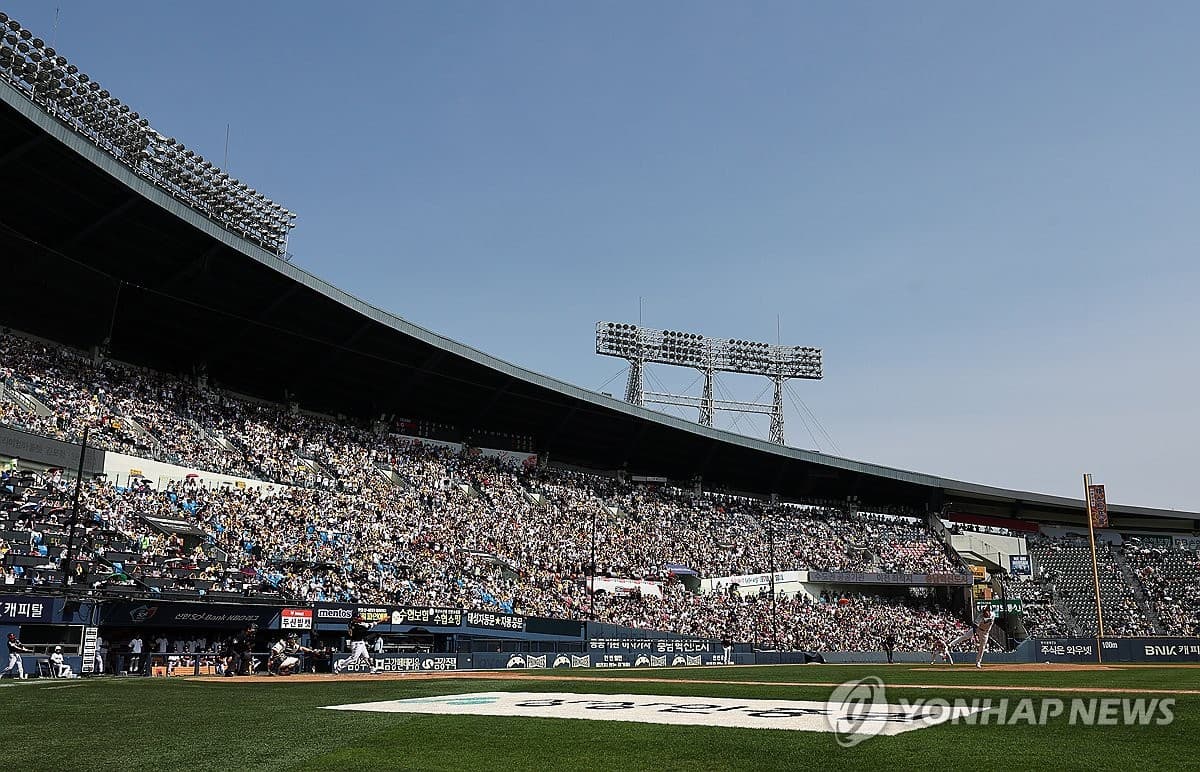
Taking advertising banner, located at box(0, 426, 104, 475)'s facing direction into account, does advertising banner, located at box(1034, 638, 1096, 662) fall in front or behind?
in front

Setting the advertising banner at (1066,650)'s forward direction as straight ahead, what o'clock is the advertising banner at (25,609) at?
the advertising banner at (25,609) is roughly at 1 o'clock from the advertising banner at (1066,650).

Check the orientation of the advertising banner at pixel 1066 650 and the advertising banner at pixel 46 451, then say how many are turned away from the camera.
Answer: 0

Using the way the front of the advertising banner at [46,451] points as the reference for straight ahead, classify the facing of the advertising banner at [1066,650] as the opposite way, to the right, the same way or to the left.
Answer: to the right

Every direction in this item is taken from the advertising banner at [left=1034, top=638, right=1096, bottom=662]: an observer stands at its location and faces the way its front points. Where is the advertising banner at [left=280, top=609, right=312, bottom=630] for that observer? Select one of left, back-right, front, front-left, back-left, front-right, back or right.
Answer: front-right

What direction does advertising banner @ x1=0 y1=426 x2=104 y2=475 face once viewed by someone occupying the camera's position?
facing the viewer and to the right of the viewer

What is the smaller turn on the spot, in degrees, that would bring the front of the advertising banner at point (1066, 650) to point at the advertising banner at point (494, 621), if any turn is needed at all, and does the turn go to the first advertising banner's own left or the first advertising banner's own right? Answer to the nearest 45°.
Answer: approximately 45° to the first advertising banner's own right

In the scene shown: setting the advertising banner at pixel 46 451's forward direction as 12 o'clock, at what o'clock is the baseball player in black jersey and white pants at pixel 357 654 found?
The baseball player in black jersey and white pants is roughly at 12 o'clock from the advertising banner.

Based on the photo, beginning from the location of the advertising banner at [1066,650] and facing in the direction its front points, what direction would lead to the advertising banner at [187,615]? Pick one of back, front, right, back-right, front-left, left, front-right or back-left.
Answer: front-right

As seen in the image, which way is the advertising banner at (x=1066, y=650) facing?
toward the camera

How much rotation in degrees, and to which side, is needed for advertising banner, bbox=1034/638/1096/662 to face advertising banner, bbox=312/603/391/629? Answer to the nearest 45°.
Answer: approximately 45° to its right

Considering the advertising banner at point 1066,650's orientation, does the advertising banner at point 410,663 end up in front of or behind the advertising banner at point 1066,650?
in front
